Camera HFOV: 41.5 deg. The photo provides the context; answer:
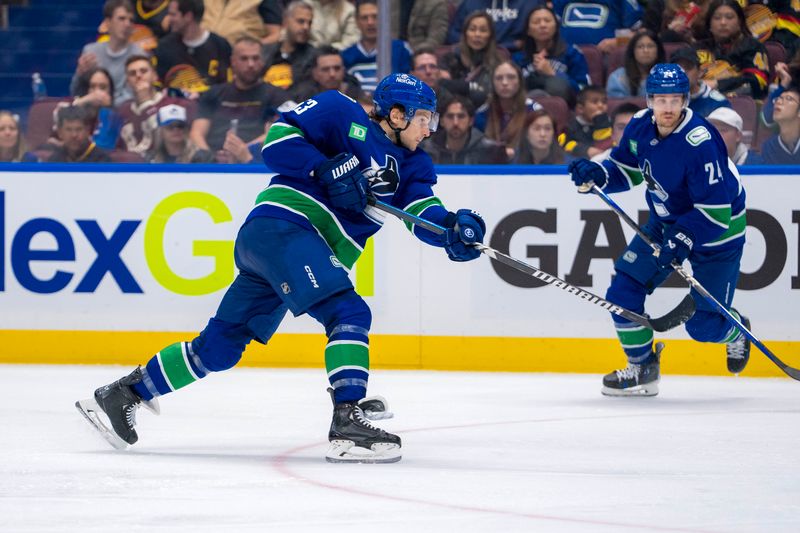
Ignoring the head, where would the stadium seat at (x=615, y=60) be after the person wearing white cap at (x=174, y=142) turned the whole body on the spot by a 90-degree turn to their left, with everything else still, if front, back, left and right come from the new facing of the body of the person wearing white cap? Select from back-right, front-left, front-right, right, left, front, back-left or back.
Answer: front

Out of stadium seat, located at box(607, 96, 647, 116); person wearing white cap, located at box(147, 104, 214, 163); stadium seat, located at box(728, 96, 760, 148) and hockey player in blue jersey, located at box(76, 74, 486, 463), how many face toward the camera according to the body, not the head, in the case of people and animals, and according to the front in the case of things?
3

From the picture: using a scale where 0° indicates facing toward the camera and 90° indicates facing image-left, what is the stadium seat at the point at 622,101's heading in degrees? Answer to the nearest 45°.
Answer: approximately 0°

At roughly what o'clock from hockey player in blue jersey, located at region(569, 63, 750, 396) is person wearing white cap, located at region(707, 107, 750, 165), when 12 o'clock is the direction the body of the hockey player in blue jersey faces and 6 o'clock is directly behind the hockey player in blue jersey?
The person wearing white cap is roughly at 5 o'clock from the hockey player in blue jersey.

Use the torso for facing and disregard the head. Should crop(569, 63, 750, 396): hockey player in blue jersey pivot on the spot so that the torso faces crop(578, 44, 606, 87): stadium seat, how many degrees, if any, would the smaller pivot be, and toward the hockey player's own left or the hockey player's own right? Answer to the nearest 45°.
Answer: approximately 135° to the hockey player's own right

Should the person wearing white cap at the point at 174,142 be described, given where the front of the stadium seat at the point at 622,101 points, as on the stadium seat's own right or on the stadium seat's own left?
on the stadium seat's own right

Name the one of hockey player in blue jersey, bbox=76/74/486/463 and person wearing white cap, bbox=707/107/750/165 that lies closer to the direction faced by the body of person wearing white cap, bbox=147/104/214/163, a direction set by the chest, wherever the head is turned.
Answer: the hockey player in blue jersey

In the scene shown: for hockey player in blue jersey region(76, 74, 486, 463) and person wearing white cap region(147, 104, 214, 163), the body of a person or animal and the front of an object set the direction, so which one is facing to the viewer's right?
the hockey player in blue jersey

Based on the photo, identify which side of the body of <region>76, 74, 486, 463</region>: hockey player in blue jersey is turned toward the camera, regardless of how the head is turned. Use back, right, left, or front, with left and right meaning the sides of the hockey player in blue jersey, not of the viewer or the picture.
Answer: right

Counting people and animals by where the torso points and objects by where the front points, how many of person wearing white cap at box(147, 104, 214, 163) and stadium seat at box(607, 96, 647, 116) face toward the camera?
2
